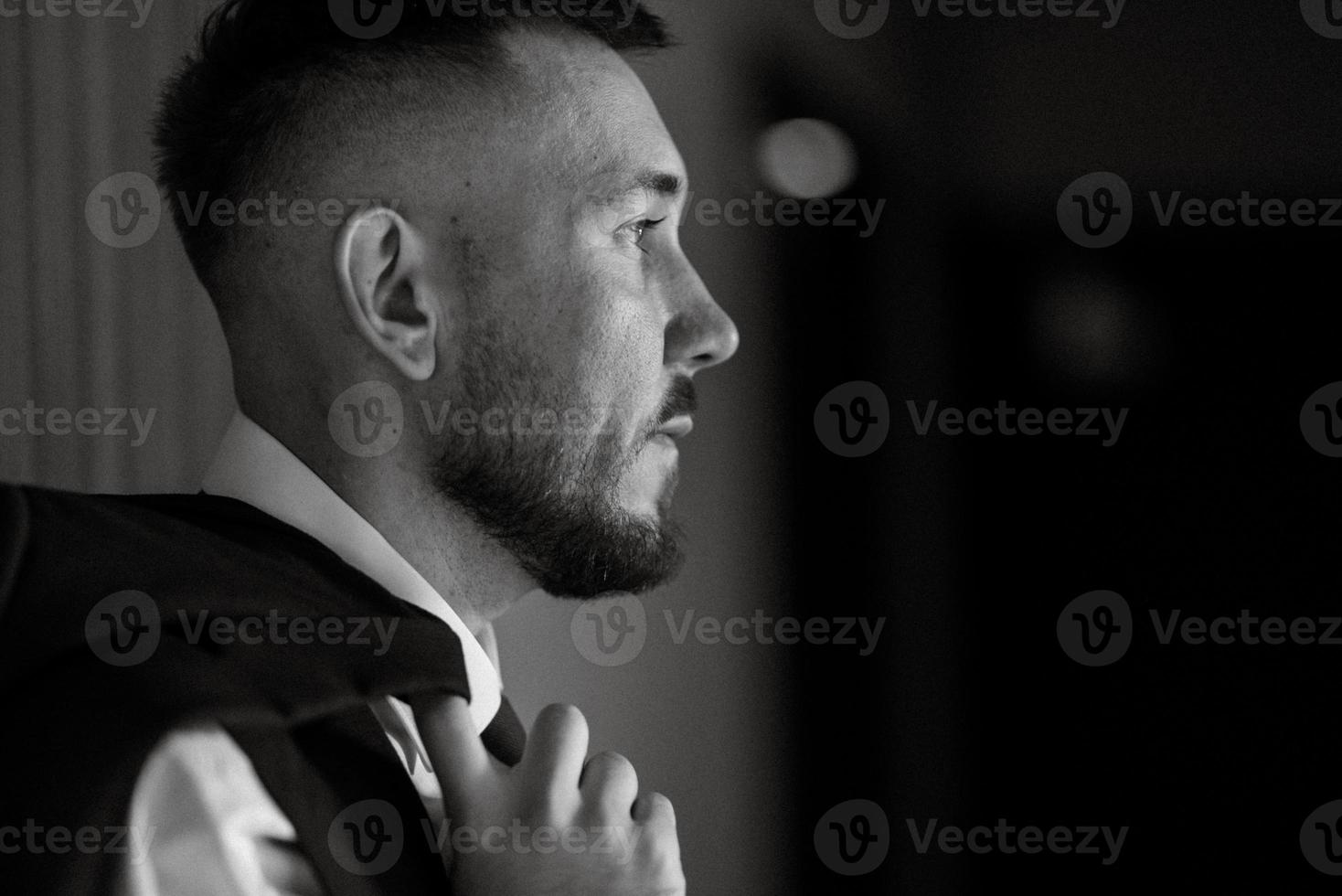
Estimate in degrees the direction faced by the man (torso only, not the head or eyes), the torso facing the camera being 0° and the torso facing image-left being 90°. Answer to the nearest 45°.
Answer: approximately 270°

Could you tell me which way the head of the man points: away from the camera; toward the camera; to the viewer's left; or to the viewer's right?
to the viewer's right
